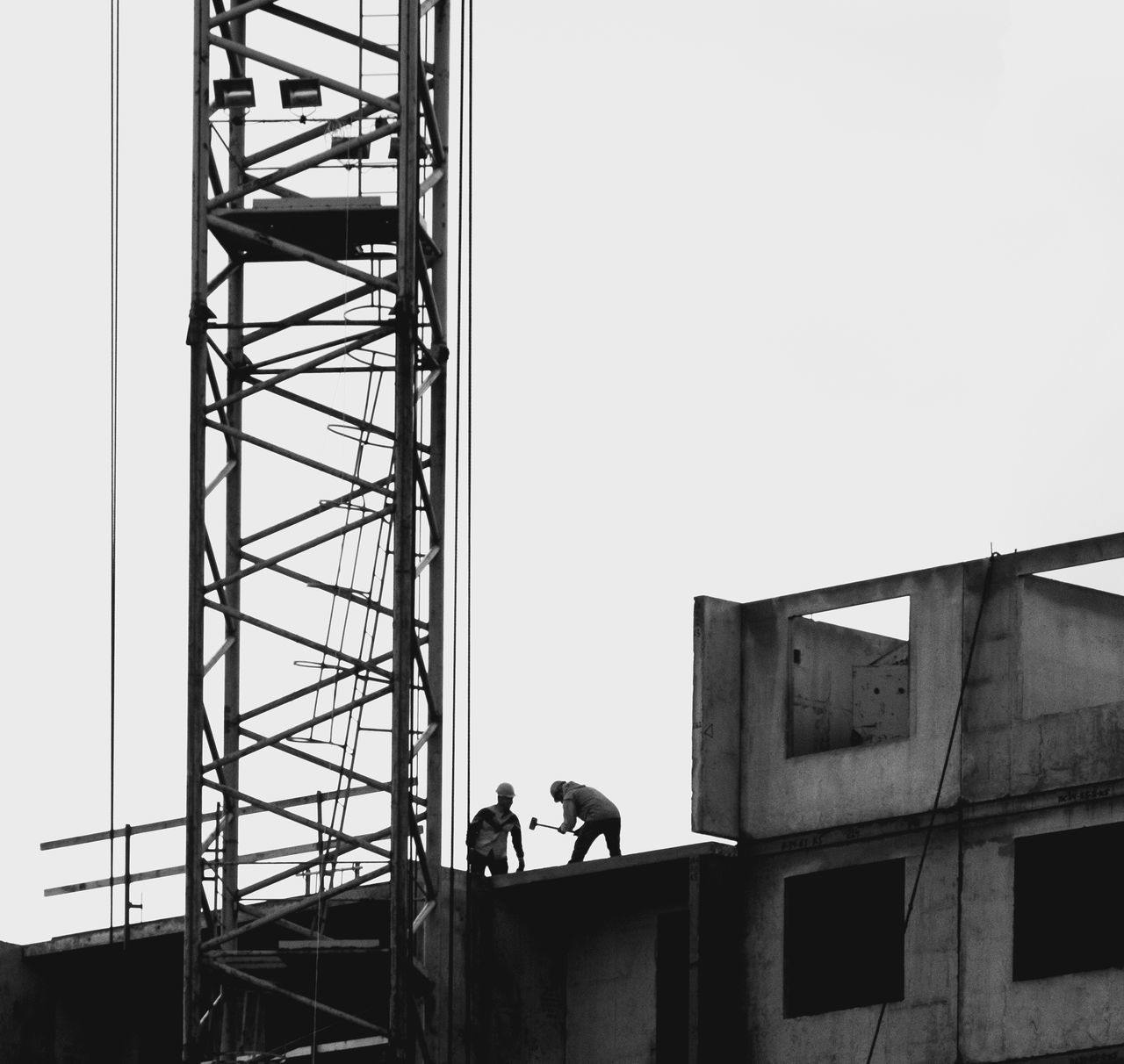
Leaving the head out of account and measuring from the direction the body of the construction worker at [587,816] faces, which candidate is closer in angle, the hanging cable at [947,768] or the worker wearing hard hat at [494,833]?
the worker wearing hard hat

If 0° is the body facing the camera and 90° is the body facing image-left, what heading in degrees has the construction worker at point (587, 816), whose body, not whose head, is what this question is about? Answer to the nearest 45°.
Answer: approximately 90°

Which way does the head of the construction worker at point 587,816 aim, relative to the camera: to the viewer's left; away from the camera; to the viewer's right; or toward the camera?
to the viewer's left

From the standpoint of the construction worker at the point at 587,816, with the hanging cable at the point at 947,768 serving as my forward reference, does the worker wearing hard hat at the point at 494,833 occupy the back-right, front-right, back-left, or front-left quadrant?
back-right

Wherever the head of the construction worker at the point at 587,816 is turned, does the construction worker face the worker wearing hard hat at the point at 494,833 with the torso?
yes

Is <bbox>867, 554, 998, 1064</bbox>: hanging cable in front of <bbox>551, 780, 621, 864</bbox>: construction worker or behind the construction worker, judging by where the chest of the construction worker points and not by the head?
behind

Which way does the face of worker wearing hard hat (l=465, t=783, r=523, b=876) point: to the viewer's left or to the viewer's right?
to the viewer's right
